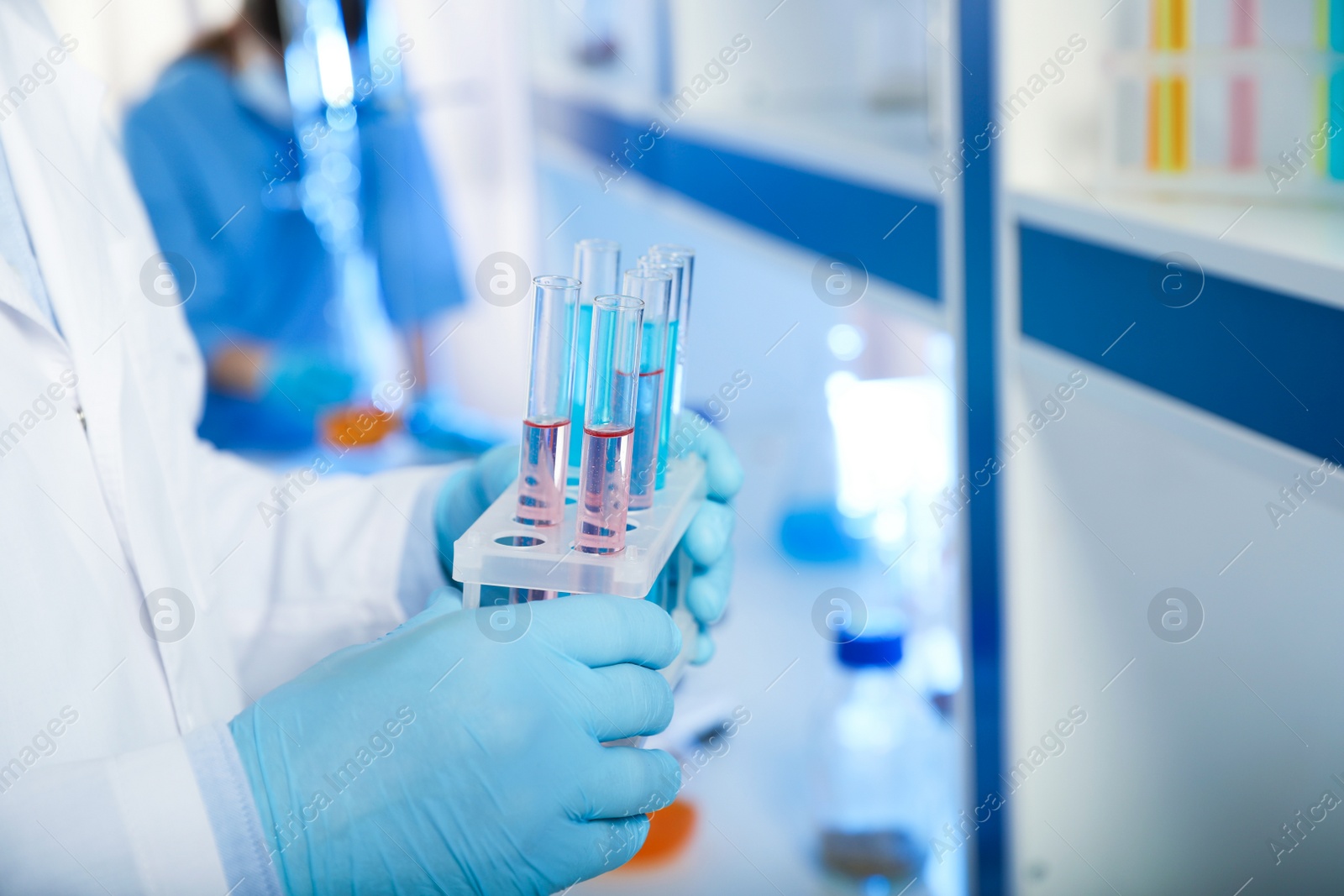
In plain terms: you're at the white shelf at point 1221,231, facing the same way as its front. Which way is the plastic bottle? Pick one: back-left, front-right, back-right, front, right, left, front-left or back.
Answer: right

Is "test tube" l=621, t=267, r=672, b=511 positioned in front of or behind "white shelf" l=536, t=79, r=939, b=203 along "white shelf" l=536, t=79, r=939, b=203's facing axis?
in front

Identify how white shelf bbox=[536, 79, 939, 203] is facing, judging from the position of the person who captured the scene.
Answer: facing the viewer and to the left of the viewer

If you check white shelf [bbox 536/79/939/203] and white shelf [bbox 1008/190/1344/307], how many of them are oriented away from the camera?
0

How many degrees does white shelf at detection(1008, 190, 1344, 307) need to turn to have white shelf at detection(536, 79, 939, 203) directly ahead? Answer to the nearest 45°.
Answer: approximately 90° to its right
